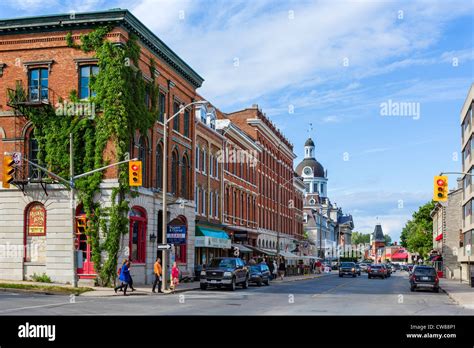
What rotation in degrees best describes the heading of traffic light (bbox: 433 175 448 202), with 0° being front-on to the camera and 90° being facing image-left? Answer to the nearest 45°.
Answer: approximately 0°

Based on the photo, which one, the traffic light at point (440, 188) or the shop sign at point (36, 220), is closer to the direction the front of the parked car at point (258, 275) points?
the shop sign

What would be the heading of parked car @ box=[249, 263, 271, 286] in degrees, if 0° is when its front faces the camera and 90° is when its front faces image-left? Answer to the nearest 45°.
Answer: approximately 45°

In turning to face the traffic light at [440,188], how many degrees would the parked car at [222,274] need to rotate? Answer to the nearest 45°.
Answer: approximately 90° to its left

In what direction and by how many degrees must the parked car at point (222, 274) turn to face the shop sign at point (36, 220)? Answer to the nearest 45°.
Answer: approximately 45° to its right

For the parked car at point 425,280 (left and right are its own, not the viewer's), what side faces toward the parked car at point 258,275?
left

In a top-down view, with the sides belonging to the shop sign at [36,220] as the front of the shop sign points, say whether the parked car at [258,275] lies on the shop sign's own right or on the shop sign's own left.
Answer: on the shop sign's own left

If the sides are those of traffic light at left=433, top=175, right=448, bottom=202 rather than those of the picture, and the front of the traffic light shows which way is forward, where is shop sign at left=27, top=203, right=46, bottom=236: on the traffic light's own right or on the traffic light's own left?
on the traffic light's own right

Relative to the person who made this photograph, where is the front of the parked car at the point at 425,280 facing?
facing away from the viewer

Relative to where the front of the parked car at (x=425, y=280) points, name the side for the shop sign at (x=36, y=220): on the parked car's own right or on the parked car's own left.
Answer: on the parked car's own left
